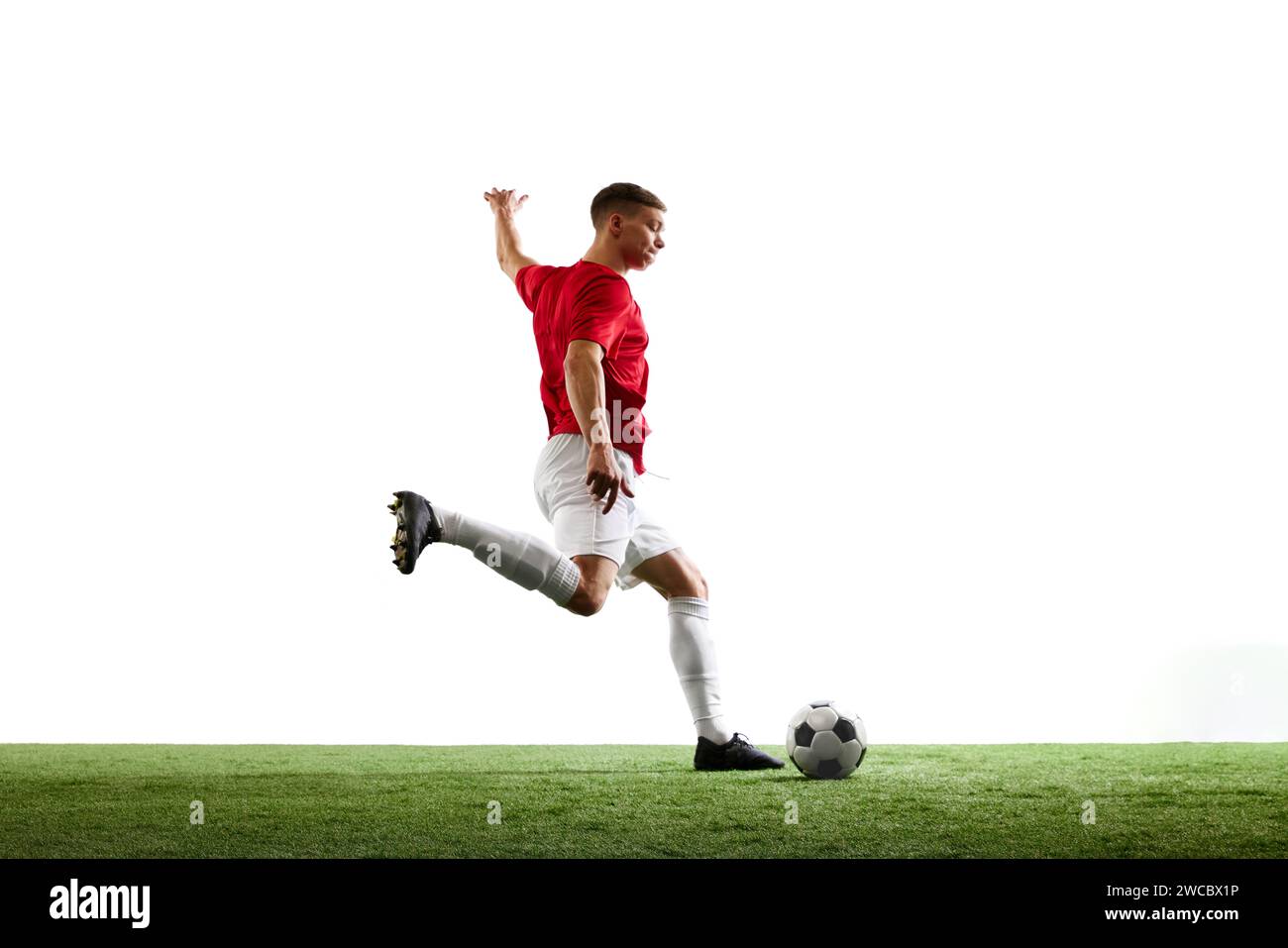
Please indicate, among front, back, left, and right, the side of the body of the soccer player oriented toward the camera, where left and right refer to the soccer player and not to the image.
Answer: right
